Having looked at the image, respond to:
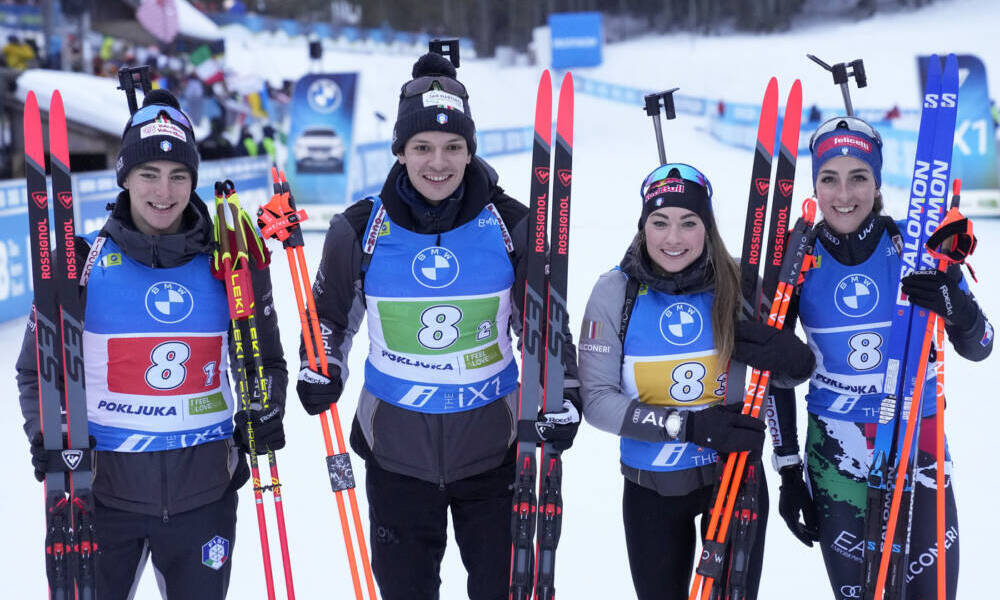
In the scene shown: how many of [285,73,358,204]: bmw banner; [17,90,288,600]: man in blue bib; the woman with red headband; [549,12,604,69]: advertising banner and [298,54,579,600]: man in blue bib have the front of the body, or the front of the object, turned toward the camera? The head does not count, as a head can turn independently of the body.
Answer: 5

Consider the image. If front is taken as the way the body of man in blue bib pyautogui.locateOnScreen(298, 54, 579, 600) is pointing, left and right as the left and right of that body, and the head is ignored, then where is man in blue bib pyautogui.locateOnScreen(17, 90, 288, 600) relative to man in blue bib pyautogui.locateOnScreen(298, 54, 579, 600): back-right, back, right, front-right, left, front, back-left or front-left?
right

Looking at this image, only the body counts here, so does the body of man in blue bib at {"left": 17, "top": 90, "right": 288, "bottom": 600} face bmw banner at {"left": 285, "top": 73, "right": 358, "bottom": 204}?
no

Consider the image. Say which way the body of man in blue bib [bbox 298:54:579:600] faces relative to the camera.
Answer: toward the camera

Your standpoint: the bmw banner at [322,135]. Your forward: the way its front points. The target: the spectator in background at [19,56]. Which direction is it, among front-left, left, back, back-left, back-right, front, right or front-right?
back-right

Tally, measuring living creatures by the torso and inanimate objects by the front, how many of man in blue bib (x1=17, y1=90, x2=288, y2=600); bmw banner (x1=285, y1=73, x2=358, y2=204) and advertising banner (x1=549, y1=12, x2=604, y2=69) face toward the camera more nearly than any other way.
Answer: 3

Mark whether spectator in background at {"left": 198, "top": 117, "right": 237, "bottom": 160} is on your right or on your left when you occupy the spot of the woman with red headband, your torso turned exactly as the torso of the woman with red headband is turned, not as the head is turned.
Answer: on your right

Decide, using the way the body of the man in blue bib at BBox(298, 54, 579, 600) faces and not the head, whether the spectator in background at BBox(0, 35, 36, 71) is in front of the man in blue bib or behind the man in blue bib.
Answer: behind

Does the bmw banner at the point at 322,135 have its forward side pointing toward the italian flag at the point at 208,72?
no

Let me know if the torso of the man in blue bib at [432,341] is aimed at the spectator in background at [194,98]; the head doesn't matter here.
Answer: no

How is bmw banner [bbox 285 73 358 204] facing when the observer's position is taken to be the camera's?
facing the viewer

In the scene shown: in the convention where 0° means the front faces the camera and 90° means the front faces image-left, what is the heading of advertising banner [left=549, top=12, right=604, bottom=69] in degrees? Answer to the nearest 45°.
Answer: approximately 0°

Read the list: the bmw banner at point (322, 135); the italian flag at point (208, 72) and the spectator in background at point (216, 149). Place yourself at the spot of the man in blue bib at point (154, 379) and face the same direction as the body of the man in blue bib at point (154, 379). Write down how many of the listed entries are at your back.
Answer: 3

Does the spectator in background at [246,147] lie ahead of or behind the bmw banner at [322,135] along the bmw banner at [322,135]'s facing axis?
behind

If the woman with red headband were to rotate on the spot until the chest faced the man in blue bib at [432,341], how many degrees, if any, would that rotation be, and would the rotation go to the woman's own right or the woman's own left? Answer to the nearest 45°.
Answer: approximately 45° to the woman's own right

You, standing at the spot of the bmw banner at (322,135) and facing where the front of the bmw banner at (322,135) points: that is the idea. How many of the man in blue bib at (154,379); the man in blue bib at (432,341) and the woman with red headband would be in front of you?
3

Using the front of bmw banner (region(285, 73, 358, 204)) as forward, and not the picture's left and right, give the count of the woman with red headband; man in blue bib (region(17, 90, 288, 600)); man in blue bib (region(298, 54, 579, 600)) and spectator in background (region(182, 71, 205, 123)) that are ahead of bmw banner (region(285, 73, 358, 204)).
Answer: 3

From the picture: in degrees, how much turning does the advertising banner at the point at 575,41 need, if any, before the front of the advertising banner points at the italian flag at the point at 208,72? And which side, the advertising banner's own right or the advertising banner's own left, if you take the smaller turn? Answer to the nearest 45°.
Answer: approximately 45° to the advertising banner's own right
